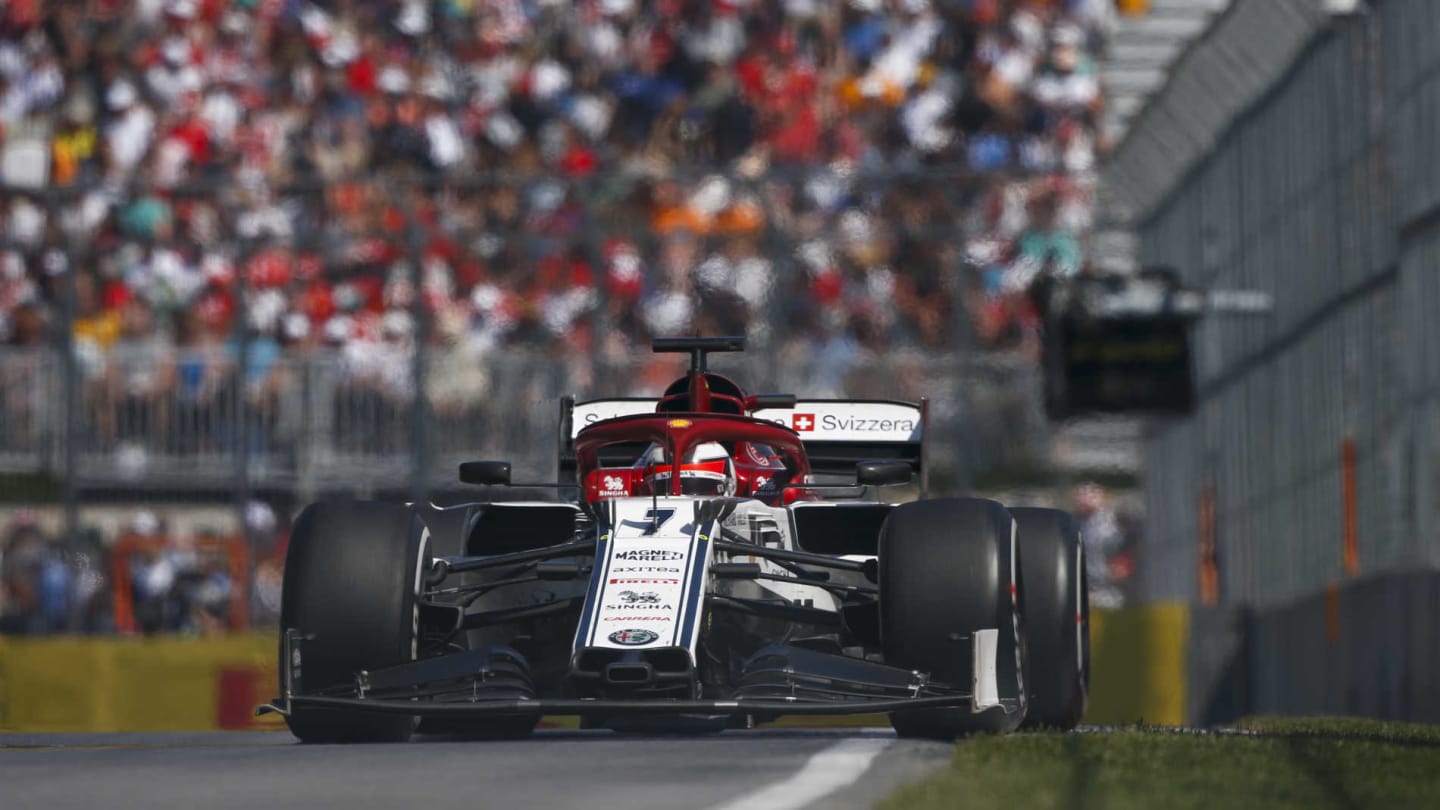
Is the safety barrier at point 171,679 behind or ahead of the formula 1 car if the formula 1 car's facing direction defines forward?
behind

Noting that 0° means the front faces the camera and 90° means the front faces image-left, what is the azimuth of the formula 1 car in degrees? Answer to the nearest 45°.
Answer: approximately 0°

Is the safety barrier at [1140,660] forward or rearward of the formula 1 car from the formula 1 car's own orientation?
rearward
